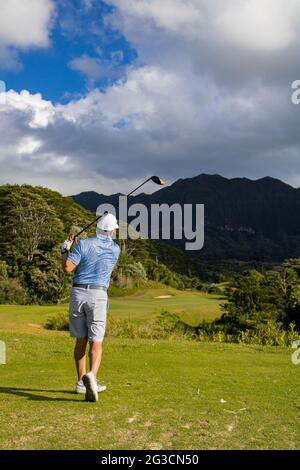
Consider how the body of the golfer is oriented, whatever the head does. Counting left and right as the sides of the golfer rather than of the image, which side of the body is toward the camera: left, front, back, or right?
back

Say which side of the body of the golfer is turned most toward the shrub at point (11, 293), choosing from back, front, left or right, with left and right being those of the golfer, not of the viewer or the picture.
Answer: front
